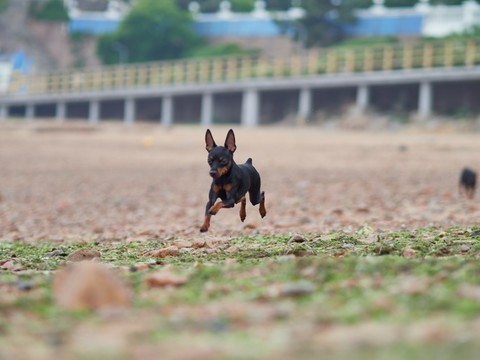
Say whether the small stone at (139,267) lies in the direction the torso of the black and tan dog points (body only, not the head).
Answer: yes

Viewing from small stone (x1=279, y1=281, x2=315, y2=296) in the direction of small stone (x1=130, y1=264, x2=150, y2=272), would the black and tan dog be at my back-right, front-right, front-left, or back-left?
front-right

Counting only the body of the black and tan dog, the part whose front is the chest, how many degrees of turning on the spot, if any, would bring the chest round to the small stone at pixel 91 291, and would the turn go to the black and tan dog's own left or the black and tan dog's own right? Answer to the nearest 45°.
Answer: approximately 45° to the black and tan dog's own left

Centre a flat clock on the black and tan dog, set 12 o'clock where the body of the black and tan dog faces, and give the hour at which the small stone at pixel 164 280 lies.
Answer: The small stone is roughly at 11 o'clock from the black and tan dog.

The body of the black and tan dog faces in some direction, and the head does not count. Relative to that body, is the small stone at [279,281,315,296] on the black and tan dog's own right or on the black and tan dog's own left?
on the black and tan dog's own left

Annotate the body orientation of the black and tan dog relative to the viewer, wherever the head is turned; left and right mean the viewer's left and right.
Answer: facing the viewer and to the left of the viewer

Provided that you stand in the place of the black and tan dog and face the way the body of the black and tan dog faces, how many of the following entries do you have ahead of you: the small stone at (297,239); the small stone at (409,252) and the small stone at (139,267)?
1

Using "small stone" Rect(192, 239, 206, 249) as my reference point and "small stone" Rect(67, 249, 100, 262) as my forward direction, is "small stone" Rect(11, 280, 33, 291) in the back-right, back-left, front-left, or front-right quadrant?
front-left

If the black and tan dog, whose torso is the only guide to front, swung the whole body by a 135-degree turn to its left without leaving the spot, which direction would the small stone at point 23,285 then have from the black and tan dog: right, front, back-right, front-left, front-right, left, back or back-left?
back-right

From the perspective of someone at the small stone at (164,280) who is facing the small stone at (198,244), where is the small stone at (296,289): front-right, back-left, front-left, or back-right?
back-right
